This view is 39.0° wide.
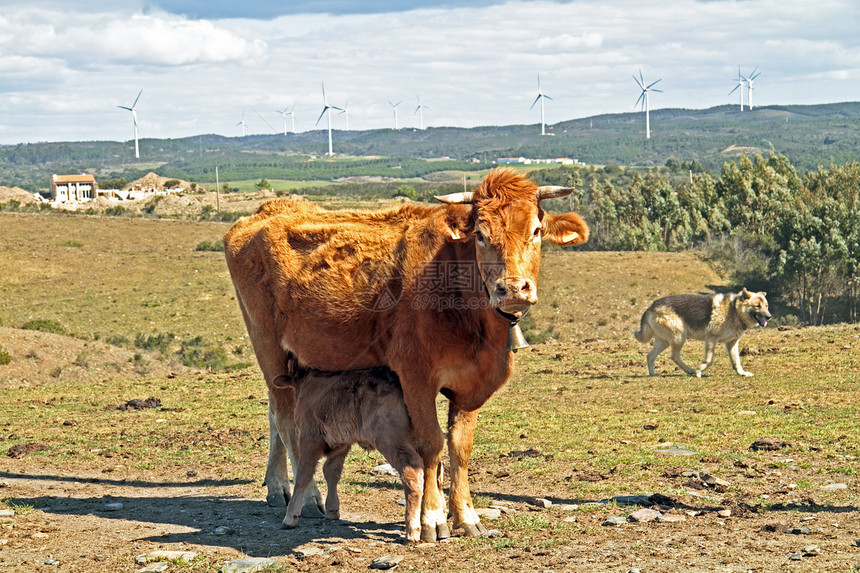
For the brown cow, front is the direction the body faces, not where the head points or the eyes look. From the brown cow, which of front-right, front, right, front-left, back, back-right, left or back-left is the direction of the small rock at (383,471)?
back-left

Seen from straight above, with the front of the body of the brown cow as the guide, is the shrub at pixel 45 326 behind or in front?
behind

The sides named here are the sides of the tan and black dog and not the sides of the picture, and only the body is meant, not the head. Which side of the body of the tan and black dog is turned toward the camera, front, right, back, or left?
right

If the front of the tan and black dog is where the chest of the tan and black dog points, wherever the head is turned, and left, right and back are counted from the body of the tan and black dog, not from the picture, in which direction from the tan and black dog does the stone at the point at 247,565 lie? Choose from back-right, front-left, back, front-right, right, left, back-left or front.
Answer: right

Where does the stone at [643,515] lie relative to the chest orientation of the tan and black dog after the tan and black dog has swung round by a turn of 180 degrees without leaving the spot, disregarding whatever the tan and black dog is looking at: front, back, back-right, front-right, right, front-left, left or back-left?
left

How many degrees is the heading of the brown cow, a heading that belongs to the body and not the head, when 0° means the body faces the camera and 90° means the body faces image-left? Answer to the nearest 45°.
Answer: approximately 315°

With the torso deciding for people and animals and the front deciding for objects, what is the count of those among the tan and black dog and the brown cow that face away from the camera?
0

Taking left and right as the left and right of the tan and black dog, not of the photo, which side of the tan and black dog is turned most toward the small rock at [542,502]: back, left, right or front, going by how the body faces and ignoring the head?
right
